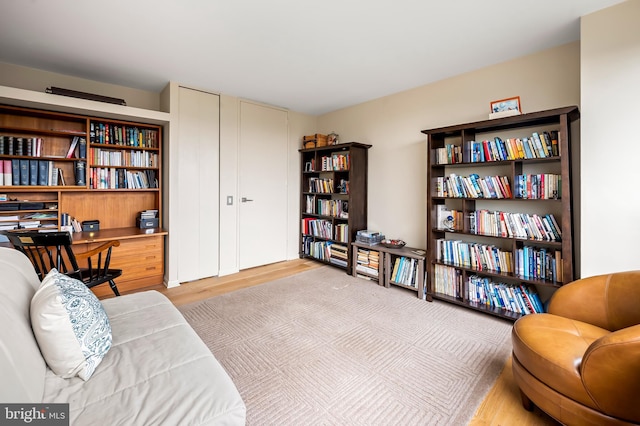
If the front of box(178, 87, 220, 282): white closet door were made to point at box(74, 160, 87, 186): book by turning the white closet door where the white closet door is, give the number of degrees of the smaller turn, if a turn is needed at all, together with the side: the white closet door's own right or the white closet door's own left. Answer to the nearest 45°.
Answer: approximately 135° to the white closet door's own right

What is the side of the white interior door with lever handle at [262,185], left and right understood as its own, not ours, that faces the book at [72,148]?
right

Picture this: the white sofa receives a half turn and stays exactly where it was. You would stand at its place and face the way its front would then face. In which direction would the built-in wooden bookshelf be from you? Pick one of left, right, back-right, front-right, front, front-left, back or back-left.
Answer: right

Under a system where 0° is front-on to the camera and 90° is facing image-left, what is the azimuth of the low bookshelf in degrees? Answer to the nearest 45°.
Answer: approximately 45°

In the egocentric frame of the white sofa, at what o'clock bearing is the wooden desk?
The wooden desk is roughly at 9 o'clock from the white sofa.

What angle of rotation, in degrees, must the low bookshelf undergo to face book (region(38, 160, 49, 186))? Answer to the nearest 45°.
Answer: approximately 45° to its right

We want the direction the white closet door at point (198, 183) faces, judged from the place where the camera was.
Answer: facing the viewer and to the right of the viewer

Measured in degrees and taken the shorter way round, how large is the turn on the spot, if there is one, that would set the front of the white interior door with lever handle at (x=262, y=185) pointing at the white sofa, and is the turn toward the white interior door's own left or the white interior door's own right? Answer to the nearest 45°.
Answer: approximately 45° to the white interior door's own right

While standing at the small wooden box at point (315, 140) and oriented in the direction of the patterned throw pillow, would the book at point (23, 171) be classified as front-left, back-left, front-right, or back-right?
front-right

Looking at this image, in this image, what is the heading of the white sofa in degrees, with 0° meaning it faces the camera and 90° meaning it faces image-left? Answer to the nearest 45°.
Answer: approximately 270°

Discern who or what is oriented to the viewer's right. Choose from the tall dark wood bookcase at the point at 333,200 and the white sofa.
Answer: the white sofa

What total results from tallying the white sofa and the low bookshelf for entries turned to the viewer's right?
1

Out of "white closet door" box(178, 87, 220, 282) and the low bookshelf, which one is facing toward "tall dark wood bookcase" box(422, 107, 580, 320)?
the white closet door

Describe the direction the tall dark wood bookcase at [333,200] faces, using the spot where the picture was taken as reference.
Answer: facing the viewer and to the left of the viewer
